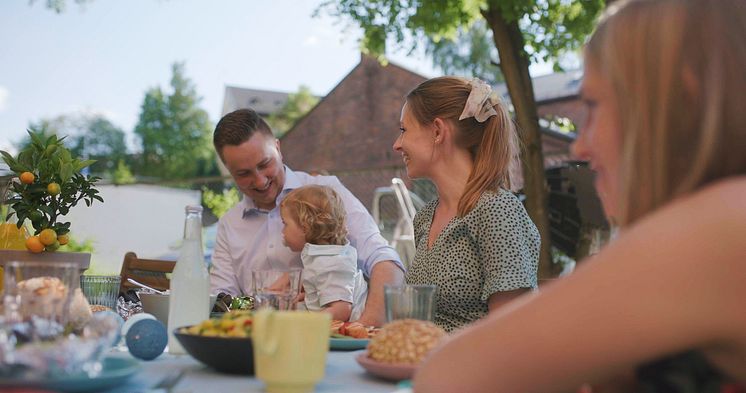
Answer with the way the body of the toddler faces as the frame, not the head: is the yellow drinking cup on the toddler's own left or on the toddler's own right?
on the toddler's own left

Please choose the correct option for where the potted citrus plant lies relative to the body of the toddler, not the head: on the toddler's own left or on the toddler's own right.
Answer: on the toddler's own left

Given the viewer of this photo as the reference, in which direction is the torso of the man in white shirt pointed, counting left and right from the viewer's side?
facing the viewer

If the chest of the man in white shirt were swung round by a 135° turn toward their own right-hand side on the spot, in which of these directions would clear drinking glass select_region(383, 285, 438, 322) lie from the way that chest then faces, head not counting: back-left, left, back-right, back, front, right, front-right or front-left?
back-left

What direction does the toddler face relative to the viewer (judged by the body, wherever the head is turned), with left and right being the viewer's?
facing to the left of the viewer

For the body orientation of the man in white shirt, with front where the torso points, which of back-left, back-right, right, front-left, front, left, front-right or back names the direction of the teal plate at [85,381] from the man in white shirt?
front

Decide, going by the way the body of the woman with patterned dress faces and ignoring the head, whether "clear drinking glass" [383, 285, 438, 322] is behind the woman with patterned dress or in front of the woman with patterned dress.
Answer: in front

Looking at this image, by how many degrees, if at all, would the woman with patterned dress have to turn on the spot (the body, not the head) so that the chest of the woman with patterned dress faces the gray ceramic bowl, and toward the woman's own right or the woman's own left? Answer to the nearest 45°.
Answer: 0° — they already face it

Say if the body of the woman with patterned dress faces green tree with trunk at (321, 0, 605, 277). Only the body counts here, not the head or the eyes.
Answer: no

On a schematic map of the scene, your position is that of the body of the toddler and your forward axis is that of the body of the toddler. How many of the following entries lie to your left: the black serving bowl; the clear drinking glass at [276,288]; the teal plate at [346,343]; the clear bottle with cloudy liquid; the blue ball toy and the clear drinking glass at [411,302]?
6

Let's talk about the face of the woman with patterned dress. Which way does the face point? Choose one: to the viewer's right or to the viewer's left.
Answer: to the viewer's left

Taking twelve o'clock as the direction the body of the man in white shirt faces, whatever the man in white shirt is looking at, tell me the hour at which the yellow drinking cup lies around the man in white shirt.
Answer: The yellow drinking cup is roughly at 12 o'clock from the man in white shirt.

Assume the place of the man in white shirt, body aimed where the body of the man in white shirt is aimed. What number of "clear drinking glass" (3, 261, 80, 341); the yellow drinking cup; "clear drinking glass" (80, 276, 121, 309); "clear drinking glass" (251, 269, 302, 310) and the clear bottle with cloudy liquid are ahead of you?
5

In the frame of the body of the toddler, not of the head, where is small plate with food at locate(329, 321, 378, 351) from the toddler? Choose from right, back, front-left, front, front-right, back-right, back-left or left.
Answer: left

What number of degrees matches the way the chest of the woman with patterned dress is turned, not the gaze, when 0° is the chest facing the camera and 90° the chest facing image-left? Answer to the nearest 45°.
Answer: approximately 45°
